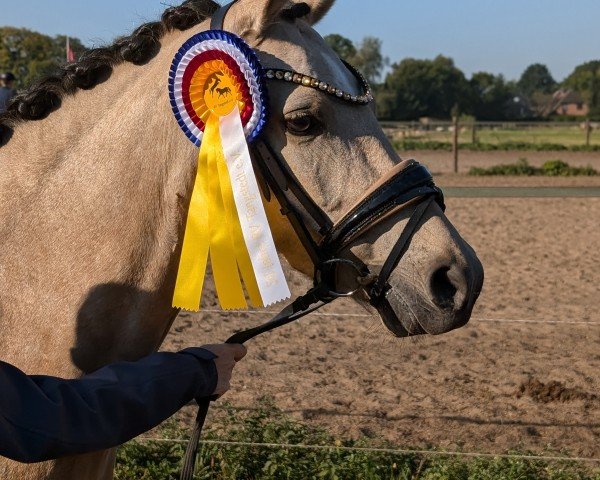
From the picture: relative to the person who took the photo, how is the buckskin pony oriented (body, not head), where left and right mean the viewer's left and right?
facing to the right of the viewer
